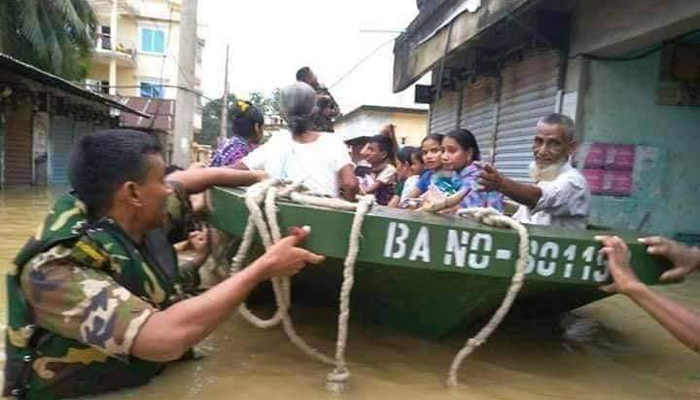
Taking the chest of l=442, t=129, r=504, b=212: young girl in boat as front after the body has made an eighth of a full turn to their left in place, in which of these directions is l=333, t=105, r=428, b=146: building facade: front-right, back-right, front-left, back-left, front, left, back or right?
back

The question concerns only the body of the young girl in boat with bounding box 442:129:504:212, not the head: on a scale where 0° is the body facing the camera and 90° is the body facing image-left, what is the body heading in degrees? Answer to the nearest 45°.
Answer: approximately 45°

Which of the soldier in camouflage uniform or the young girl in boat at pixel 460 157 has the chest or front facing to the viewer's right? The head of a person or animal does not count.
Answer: the soldier in camouflage uniform

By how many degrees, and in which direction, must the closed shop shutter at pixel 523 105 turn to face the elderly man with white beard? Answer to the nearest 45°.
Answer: approximately 45° to its left

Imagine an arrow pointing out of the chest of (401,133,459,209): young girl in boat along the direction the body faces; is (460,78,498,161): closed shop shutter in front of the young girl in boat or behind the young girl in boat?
behind

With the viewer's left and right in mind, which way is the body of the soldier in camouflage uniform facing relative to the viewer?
facing to the right of the viewer

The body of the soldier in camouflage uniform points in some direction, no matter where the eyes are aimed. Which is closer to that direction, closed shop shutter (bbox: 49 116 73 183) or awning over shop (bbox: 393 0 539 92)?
the awning over shop

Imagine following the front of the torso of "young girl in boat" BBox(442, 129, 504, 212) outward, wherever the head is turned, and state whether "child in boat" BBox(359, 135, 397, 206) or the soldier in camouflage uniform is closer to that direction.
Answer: the soldier in camouflage uniform
